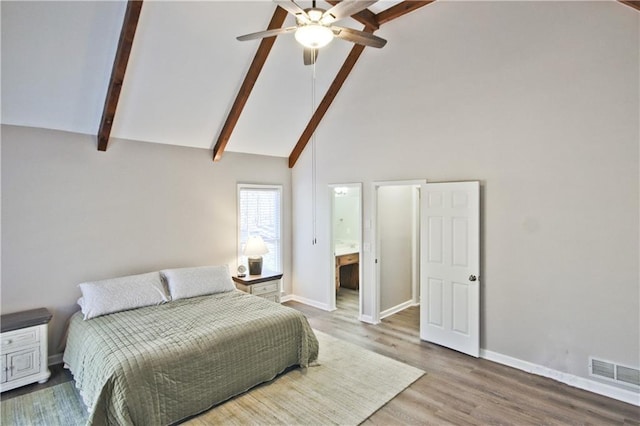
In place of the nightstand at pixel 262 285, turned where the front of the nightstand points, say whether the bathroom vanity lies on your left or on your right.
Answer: on your left

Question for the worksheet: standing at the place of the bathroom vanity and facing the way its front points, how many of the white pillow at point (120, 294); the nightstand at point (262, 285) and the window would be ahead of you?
3

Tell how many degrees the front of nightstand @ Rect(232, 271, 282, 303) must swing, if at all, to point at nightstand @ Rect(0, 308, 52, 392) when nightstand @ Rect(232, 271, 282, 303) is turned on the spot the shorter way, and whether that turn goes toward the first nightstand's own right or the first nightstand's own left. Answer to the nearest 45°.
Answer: approximately 90° to the first nightstand's own right

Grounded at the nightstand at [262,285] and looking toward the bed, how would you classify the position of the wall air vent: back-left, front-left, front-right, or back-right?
front-left

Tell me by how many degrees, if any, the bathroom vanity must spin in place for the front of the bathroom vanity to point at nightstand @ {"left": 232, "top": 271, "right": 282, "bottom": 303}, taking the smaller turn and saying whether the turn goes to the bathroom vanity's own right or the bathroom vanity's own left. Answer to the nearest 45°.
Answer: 0° — it already faces it

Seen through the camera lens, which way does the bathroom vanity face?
facing the viewer and to the left of the viewer

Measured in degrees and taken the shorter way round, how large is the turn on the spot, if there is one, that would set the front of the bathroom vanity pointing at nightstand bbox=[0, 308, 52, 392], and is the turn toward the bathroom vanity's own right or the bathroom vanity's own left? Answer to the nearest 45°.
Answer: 0° — it already faces it

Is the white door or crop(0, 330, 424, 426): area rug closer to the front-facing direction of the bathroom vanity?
the area rug

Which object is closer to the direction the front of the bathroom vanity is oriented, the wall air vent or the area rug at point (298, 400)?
the area rug

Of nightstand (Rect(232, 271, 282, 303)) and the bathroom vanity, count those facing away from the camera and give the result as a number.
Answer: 0

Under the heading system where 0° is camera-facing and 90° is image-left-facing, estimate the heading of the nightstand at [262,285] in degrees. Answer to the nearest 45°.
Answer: approximately 315°
